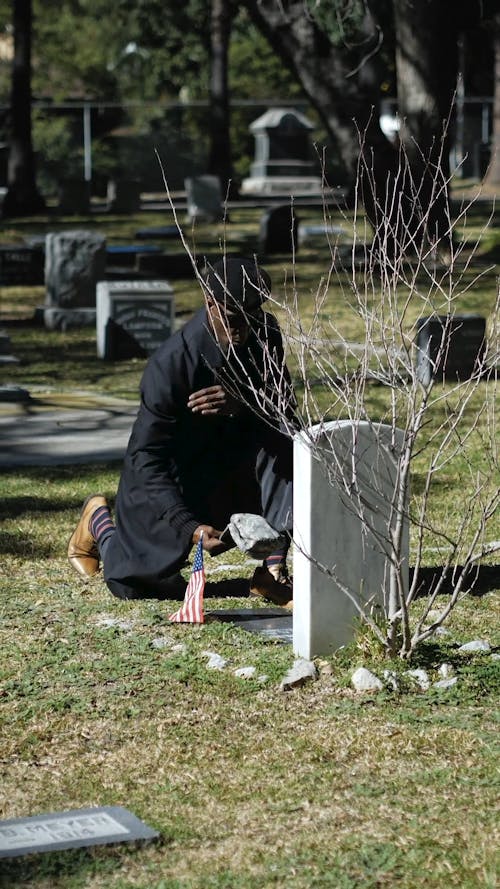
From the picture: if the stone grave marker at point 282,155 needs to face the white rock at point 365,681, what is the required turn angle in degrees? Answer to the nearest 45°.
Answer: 0° — it already faces it

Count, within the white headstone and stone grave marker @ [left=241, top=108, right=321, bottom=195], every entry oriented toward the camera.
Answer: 1

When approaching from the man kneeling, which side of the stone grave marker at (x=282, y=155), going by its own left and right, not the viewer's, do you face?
front

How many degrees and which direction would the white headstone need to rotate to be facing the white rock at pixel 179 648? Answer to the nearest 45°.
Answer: approximately 45° to its left

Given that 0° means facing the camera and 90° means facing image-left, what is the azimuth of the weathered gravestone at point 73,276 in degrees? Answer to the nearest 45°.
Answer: approximately 315°

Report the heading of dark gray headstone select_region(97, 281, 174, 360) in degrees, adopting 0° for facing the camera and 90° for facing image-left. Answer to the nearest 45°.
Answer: approximately 315°

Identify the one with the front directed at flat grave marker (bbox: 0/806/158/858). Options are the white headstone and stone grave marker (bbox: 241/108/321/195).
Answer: the stone grave marker

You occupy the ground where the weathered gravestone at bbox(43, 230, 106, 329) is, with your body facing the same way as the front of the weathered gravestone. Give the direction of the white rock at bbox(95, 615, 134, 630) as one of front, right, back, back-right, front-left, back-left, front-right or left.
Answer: front-right

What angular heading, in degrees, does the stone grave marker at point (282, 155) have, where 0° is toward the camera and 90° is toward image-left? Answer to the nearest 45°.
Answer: approximately 0°

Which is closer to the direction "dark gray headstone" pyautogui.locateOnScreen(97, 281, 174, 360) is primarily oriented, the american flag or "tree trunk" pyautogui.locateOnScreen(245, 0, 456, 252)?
the american flag

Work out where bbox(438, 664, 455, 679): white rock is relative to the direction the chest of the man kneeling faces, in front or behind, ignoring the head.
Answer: in front
